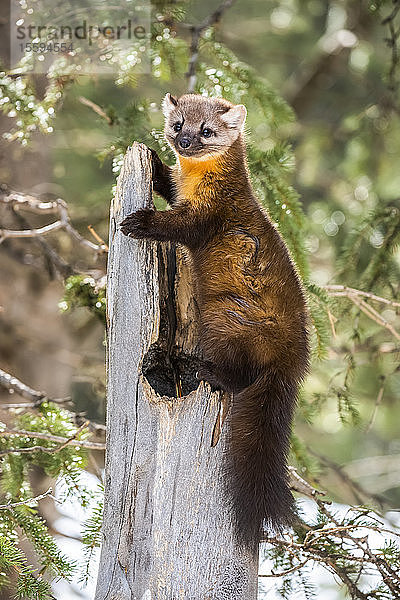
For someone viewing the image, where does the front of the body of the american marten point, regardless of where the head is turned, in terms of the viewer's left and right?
facing to the left of the viewer
